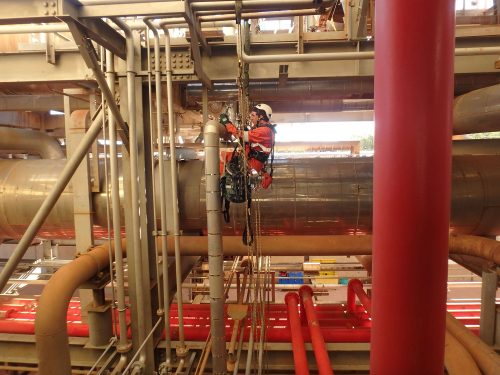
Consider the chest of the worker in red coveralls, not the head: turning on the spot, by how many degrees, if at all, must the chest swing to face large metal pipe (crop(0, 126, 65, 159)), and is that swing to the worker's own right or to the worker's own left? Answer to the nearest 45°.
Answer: approximately 45° to the worker's own right

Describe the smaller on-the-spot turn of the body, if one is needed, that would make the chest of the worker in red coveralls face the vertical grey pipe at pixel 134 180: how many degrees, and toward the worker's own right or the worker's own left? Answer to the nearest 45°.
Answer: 0° — they already face it

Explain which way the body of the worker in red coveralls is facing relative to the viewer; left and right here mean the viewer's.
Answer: facing to the left of the viewer

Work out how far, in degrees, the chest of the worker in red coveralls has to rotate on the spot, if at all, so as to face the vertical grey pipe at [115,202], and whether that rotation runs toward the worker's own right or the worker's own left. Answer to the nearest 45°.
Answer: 0° — they already face it

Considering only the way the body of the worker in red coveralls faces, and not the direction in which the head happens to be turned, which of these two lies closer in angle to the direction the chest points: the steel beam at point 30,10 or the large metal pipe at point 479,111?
the steel beam
